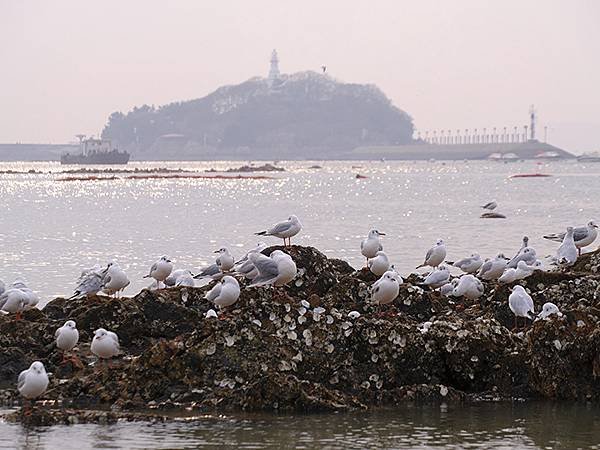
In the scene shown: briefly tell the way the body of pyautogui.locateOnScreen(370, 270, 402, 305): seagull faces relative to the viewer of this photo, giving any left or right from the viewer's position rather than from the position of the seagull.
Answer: facing the viewer and to the right of the viewer

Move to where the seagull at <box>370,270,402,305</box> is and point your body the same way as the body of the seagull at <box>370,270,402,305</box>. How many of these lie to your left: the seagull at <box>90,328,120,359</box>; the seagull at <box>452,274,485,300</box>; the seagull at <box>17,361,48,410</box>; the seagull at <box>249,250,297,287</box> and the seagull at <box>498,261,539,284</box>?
2
